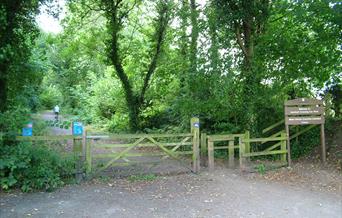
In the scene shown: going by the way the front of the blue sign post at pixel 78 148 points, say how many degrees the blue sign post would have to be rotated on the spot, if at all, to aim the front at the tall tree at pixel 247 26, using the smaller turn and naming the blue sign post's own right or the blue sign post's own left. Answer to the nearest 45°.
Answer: approximately 90° to the blue sign post's own left

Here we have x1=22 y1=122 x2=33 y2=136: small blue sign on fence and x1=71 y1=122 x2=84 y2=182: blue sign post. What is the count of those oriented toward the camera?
2

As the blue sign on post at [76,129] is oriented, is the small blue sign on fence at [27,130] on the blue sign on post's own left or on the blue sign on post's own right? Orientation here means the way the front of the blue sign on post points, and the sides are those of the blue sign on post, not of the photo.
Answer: on the blue sign on post's own right

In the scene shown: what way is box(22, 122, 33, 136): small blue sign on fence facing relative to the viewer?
toward the camera

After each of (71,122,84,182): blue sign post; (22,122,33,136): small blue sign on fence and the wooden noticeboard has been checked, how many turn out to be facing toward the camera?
3

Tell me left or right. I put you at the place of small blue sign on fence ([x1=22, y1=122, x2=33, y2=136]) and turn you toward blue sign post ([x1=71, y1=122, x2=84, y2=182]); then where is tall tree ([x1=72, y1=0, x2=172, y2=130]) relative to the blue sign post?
left

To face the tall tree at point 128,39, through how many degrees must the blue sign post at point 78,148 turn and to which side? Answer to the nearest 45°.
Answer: approximately 180°

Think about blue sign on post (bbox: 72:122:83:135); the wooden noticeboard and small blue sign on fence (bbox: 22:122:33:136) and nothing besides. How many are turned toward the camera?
3

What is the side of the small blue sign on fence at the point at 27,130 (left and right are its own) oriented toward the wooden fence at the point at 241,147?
left

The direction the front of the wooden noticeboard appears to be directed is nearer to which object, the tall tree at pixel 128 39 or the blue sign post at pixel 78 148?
the blue sign post

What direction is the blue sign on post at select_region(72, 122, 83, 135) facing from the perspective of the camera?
toward the camera

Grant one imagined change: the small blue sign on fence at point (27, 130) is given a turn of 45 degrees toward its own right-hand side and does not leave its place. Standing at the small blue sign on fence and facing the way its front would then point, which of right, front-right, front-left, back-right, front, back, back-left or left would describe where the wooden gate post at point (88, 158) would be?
back-left

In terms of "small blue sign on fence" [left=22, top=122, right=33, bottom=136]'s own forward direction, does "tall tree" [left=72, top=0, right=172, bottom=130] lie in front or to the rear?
to the rear
